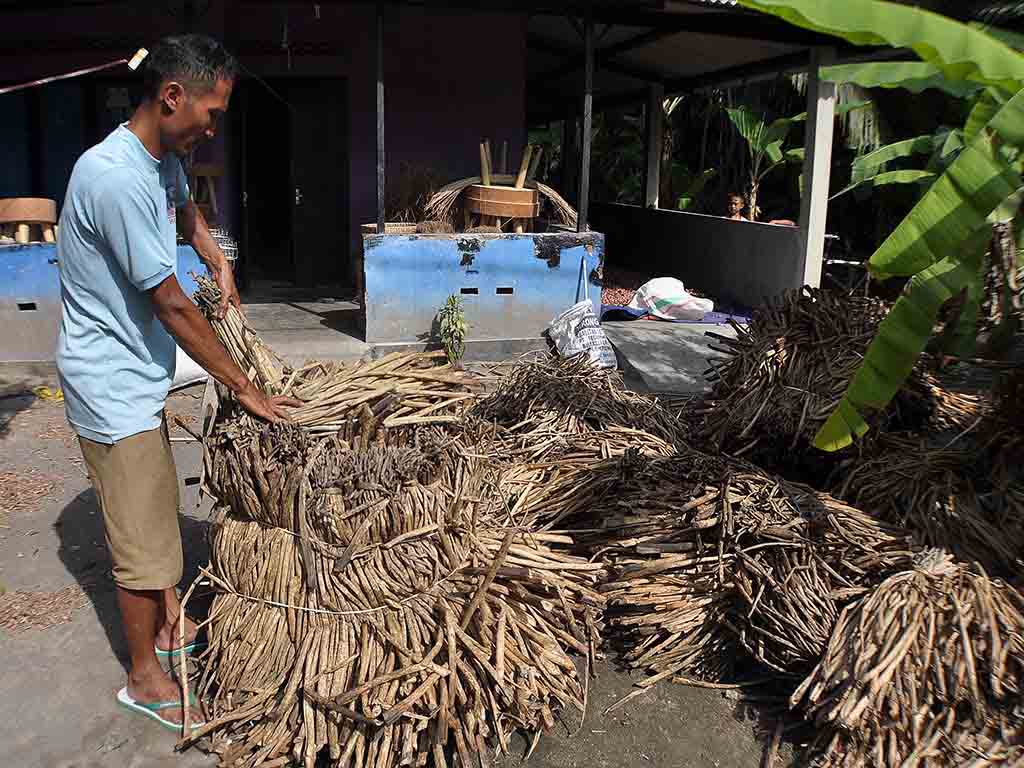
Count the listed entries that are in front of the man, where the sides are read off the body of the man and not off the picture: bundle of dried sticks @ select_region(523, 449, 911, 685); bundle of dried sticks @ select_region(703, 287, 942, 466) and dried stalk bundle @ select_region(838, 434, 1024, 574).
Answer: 3

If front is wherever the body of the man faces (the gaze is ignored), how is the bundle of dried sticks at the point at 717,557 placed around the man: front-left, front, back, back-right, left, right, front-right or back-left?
front

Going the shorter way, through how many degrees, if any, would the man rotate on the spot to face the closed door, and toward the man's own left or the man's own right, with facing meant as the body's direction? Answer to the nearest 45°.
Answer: approximately 90° to the man's own left

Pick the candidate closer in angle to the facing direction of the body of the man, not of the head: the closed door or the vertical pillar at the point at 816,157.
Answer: the vertical pillar

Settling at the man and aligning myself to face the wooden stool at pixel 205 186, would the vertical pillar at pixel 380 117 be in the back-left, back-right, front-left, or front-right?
front-right

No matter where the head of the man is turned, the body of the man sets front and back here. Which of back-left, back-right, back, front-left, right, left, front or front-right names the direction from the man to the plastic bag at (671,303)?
front-left

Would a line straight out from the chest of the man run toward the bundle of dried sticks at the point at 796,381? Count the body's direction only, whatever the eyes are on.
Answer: yes

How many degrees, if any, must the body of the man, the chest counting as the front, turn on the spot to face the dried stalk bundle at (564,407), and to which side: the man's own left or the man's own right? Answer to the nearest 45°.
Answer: approximately 45° to the man's own left

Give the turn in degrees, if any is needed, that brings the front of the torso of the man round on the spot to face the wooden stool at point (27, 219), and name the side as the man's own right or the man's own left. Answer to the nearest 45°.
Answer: approximately 90° to the man's own left

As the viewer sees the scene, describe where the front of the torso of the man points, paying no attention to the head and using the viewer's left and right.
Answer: facing to the right of the viewer

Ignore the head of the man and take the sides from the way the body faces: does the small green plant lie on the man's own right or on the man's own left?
on the man's own left

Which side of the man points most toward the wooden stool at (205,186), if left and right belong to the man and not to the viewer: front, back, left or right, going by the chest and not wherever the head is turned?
left

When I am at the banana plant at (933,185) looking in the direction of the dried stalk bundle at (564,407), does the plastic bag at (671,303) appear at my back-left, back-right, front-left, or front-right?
front-right

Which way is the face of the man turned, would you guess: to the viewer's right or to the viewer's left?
to the viewer's right

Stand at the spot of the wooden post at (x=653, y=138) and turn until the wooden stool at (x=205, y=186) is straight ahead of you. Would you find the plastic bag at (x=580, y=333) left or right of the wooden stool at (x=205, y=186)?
left

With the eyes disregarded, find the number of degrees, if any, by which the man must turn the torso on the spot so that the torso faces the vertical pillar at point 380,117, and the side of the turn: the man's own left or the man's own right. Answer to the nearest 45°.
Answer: approximately 90° to the man's own left

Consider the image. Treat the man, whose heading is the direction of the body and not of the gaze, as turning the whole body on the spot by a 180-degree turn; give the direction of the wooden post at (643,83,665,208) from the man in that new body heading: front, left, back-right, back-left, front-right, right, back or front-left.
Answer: back-right
